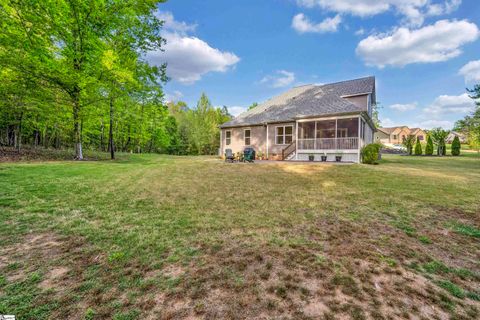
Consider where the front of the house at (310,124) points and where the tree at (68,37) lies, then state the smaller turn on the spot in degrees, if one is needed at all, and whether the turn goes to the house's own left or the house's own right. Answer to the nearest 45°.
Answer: approximately 135° to the house's own left

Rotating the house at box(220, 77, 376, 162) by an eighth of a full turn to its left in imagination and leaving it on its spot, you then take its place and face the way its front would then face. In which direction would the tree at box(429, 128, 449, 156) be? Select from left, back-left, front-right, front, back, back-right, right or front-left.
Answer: right

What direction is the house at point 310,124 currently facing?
away from the camera

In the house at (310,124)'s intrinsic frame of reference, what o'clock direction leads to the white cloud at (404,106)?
The white cloud is roughly at 1 o'clock from the house.

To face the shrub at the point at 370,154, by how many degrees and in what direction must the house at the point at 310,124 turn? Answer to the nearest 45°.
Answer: approximately 135° to its right

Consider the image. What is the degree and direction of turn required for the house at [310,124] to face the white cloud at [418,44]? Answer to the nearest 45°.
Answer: approximately 45° to its right

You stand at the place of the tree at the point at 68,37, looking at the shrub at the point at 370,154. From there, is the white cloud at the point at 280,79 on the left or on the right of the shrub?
left

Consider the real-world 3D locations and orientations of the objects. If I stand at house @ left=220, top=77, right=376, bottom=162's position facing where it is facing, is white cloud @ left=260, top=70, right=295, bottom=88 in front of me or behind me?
in front
